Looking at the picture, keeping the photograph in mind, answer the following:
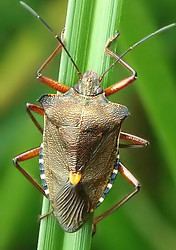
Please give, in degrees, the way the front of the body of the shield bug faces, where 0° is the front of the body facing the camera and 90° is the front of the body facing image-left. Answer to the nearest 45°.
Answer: approximately 180°
